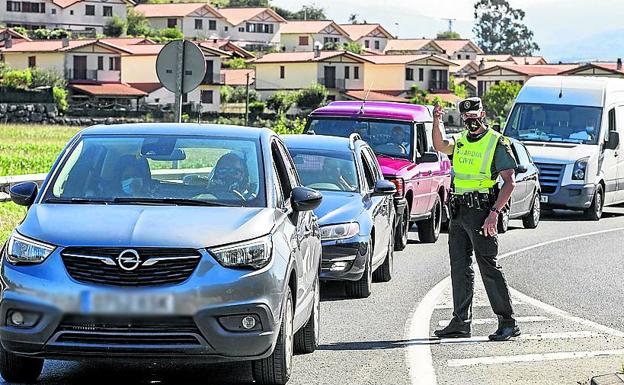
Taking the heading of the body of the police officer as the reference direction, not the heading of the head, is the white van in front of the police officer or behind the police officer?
behind

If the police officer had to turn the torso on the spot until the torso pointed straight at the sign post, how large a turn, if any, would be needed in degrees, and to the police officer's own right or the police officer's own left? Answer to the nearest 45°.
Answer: approximately 90° to the police officer's own right

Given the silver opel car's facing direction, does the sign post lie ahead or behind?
behind

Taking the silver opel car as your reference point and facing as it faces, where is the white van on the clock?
The white van is roughly at 7 o'clock from the silver opel car.

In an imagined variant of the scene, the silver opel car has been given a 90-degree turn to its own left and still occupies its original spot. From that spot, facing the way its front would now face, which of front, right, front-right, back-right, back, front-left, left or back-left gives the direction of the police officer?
front-left

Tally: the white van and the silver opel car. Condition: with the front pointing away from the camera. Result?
0

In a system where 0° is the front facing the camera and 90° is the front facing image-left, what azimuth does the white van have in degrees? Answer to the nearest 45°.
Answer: approximately 45°

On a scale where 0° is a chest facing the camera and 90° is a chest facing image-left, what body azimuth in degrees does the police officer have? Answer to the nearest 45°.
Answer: approximately 45°

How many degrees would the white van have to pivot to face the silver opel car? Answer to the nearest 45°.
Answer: approximately 45° to its left

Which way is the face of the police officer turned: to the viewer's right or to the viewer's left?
to the viewer's left

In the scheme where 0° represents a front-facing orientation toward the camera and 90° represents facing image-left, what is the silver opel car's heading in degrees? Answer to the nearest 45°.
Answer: approximately 0°
